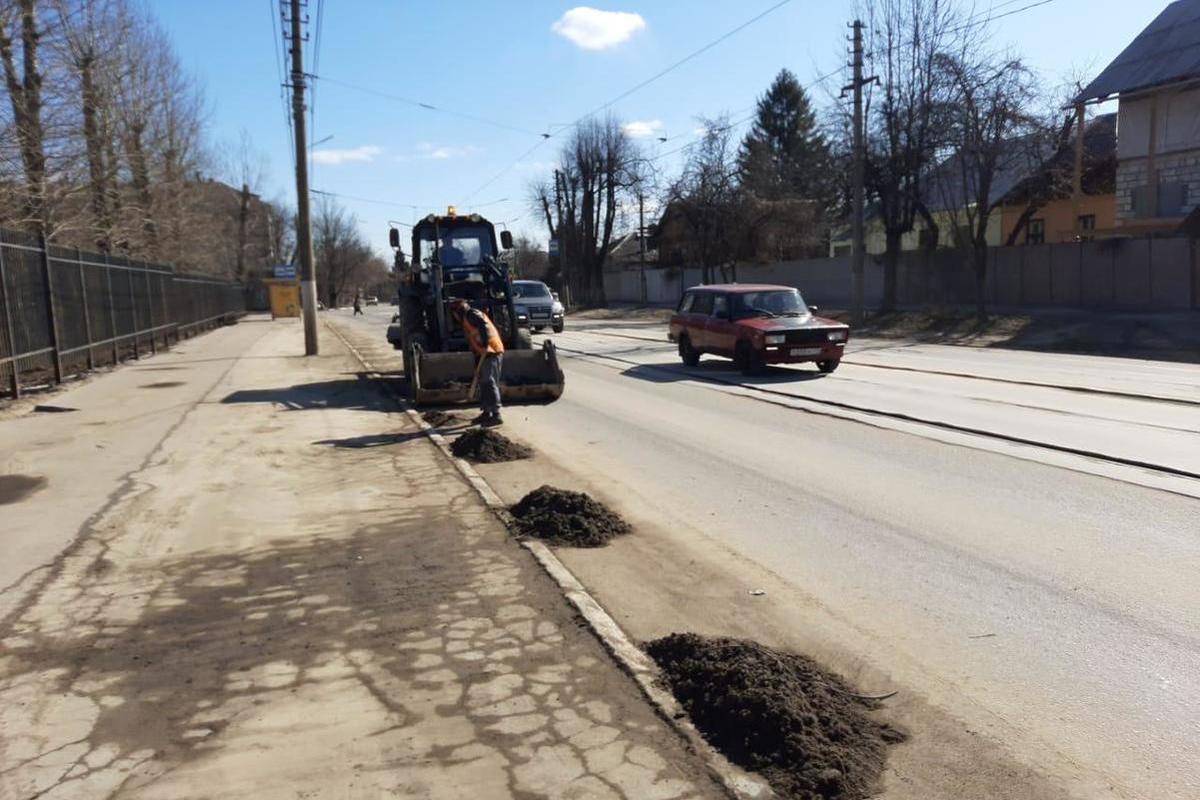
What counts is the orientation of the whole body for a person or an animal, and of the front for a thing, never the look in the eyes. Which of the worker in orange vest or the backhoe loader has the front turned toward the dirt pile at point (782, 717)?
the backhoe loader

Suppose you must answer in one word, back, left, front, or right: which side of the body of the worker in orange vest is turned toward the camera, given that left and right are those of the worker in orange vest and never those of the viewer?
left

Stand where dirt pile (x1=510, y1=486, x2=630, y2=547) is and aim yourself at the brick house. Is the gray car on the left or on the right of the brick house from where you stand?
left

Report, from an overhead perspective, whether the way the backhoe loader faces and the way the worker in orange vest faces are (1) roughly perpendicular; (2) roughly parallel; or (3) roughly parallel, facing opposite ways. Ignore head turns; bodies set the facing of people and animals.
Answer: roughly perpendicular

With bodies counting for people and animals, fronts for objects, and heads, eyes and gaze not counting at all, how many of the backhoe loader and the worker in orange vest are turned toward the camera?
1

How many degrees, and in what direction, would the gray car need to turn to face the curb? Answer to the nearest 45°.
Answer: approximately 45° to its right

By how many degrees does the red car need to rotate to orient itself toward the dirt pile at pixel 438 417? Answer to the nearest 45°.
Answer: approximately 90° to its right

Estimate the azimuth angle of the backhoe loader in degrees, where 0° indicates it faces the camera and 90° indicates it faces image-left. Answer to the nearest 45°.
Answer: approximately 0°

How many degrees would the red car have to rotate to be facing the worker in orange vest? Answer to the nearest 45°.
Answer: approximately 90° to its right
